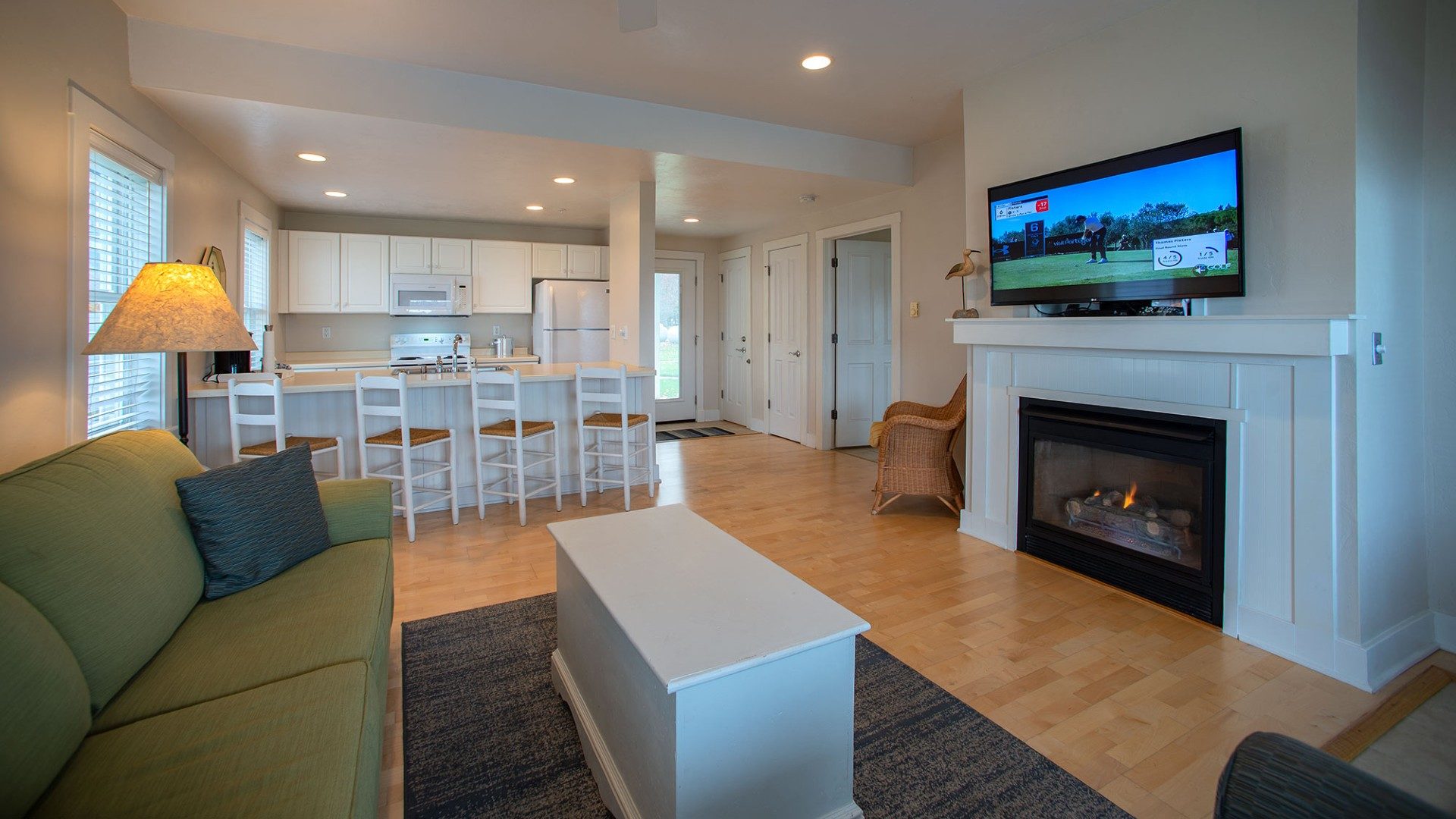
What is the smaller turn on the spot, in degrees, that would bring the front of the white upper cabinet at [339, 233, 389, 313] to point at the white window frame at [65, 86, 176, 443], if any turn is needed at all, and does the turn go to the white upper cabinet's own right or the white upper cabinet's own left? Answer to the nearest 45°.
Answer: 0° — it already faces it

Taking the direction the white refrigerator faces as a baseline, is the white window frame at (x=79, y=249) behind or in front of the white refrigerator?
in front

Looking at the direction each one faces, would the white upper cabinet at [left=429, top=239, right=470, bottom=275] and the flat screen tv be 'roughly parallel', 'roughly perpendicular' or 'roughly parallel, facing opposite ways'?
roughly perpendicular

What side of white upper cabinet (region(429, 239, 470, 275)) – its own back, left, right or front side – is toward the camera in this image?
front

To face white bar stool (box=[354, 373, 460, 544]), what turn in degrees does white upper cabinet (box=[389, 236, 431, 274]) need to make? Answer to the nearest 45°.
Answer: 0° — it already faces it

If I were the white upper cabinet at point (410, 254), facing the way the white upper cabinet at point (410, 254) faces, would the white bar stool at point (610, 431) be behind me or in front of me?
in front

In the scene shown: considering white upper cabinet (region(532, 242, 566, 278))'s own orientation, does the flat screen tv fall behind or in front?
in front

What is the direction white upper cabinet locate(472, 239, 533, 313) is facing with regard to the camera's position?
facing the viewer

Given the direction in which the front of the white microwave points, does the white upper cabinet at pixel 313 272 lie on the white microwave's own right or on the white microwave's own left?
on the white microwave's own right
